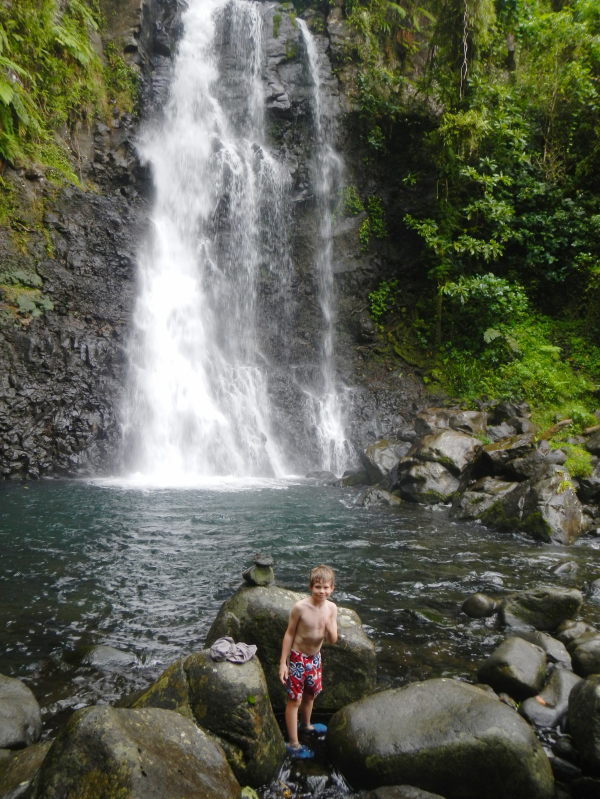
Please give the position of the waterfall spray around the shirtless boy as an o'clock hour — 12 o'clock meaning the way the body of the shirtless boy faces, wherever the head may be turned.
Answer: The waterfall spray is roughly at 7 o'clock from the shirtless boy.

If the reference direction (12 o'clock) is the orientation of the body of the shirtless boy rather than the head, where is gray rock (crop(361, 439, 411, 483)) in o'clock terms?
The gray rock is roughly at 8 o'clock from the shirtless boy.

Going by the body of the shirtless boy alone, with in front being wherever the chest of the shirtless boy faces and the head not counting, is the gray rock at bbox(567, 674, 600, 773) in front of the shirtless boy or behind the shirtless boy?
in front

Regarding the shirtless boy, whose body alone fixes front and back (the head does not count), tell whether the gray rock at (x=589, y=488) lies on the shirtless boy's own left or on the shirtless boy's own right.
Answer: on the shirtless boy's own left

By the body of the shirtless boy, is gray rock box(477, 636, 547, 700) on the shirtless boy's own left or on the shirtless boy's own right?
on the shirtless boy's own left

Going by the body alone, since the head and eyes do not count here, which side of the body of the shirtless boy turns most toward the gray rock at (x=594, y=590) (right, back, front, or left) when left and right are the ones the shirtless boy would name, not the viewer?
left

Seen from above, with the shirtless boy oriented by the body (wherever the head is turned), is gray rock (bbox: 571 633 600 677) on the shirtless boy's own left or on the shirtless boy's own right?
on the shirtless boy's own left

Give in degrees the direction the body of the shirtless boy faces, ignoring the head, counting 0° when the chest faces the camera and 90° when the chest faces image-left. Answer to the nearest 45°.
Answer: approximately 315°

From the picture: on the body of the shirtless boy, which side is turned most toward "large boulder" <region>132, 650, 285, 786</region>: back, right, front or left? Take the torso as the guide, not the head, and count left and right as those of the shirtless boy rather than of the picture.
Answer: right
